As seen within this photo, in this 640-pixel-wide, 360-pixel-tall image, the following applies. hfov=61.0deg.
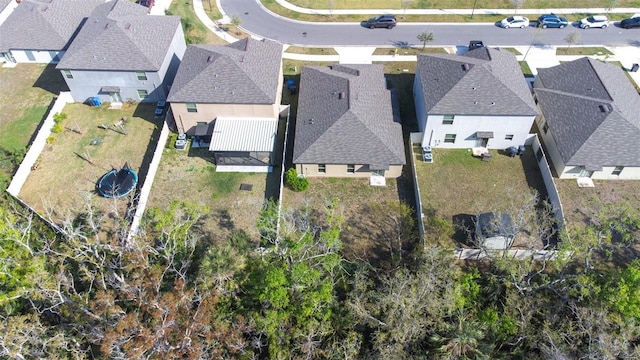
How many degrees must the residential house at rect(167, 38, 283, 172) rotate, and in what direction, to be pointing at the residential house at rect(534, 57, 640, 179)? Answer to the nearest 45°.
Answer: approximately 90° to its right

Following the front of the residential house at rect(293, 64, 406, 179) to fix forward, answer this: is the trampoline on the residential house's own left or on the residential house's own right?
on the residential house's own left

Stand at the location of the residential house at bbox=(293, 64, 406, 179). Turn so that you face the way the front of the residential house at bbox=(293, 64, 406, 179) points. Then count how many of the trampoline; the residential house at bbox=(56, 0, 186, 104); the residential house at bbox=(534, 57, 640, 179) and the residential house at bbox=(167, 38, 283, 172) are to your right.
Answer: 1

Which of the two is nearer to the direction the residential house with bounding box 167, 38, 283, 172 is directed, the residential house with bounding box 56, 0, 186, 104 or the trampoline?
the residential house

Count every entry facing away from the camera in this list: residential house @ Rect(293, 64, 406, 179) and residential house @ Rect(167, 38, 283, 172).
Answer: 2

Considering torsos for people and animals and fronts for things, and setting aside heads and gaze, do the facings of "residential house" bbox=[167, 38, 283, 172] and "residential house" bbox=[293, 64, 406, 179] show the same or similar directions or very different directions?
same or similar directions

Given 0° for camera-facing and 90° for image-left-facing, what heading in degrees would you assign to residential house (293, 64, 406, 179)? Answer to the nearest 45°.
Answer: approximately 180°

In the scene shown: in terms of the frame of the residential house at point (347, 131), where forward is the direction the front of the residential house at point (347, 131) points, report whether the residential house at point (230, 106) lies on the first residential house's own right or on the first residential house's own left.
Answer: on the first residential house's own left

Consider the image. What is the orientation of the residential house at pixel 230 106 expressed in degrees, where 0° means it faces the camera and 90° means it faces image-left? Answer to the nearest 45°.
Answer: approximately 180°

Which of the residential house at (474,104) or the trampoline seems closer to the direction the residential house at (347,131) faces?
the residential house
